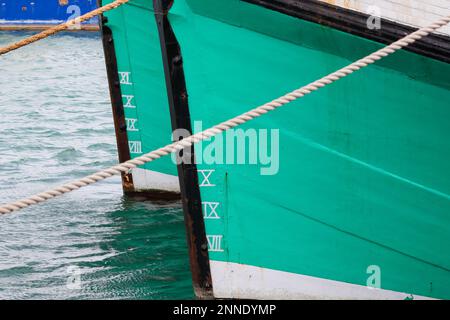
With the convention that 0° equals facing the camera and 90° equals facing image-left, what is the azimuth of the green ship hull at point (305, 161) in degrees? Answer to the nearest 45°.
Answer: approximately 45°

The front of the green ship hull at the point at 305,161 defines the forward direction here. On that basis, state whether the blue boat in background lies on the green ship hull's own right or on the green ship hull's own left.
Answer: on the green ship hull's own right

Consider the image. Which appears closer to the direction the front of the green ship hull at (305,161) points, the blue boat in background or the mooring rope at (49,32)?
the mooring rope
